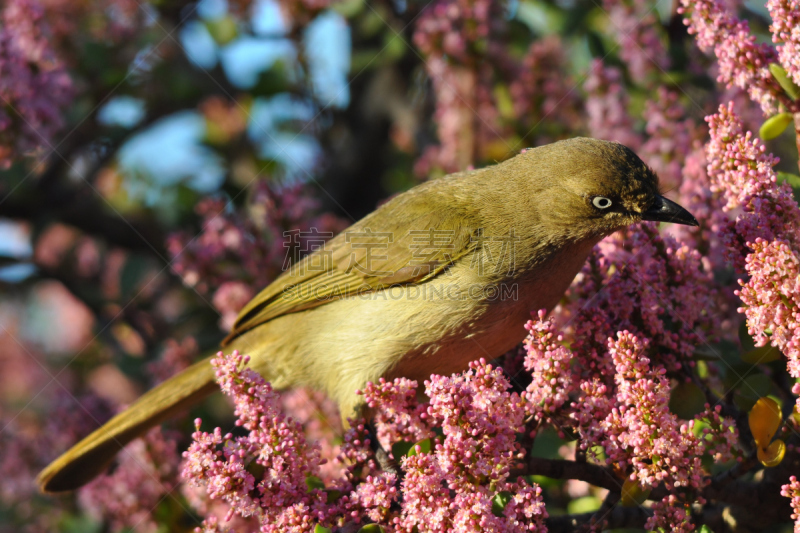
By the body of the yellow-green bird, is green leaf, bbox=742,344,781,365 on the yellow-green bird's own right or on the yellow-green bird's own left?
on the yellow-green bird's own left

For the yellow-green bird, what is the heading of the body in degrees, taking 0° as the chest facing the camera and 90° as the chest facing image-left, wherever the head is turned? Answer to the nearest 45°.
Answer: approximately 270°

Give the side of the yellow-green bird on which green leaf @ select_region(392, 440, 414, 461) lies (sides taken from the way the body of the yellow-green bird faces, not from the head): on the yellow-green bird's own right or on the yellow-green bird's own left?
on the yellow-green bird's own right

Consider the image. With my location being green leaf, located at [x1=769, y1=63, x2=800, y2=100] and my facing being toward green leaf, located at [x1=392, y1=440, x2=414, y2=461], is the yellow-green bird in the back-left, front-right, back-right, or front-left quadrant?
front-right

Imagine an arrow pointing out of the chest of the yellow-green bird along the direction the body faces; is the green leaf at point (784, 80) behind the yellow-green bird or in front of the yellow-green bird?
in front
